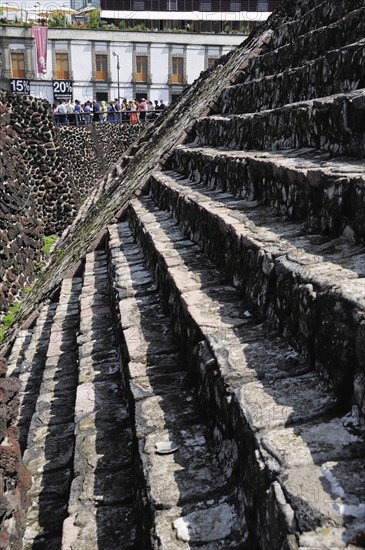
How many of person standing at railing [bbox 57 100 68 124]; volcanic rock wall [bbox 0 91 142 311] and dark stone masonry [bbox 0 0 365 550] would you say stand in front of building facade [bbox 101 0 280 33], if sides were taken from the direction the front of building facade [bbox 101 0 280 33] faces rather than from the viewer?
3

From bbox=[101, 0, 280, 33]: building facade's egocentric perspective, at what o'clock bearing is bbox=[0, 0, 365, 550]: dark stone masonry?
The dark stone masonry is roughly at 12 o'clock from the building facade.

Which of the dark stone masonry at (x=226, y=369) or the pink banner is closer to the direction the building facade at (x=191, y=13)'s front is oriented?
the dark stone masonry

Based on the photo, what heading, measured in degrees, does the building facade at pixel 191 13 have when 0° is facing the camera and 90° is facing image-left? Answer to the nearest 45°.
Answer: approximately 0°

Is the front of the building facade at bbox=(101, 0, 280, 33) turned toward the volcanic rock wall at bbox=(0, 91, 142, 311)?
yes

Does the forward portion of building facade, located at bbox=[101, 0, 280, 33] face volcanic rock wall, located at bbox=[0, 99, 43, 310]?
yes

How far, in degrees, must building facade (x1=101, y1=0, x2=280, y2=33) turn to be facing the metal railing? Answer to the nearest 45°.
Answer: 0° — it already faces it

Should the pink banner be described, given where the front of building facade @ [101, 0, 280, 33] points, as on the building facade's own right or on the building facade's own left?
on the building facade's own right
